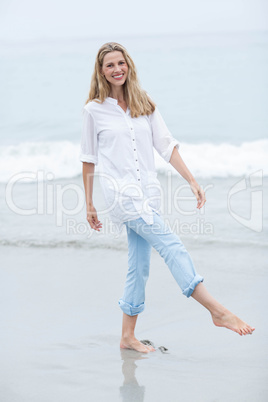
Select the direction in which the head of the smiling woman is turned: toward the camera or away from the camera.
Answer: toward the camera

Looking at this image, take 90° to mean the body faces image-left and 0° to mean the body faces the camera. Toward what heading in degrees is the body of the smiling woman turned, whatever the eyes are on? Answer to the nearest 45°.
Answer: approximately 315°
